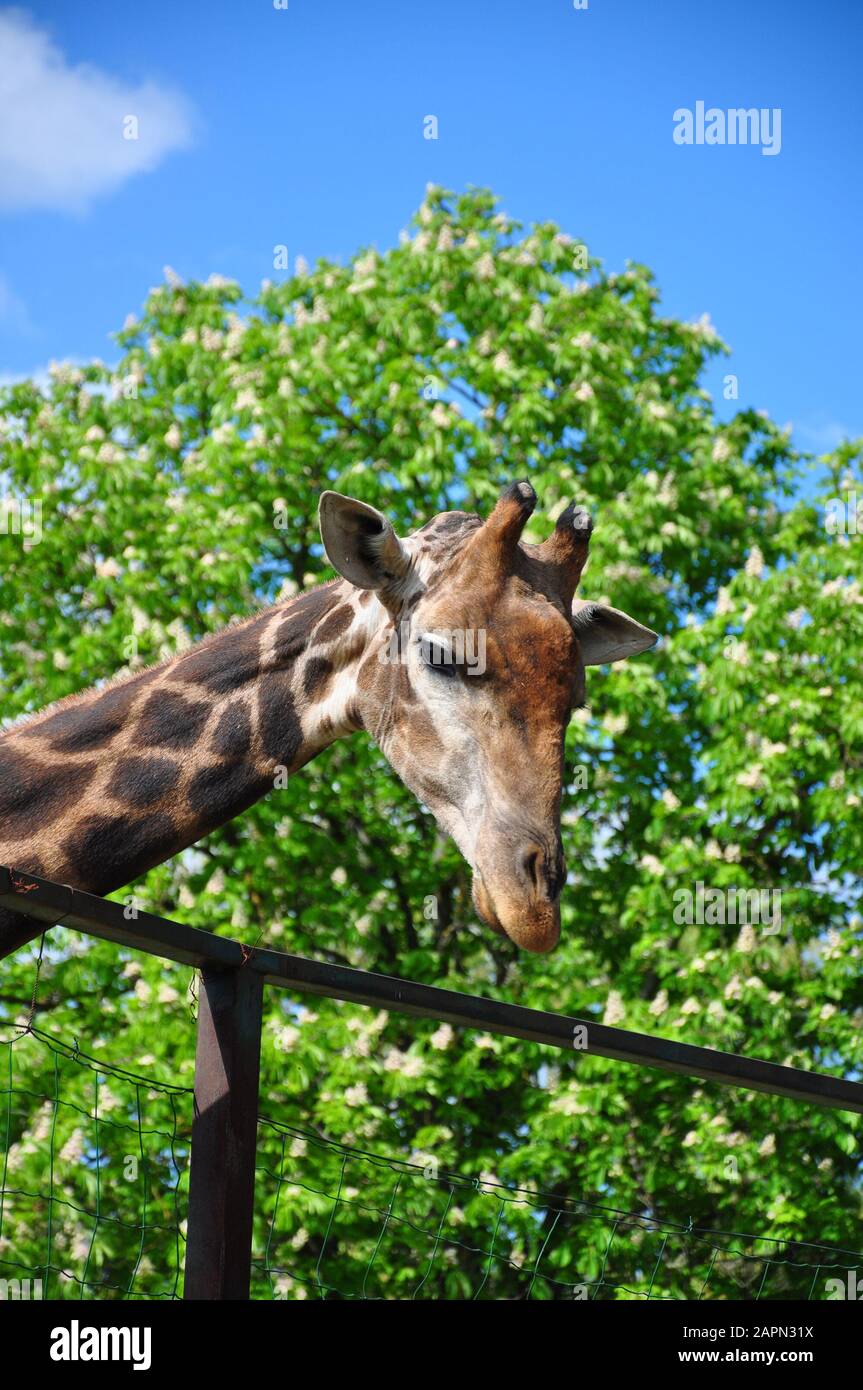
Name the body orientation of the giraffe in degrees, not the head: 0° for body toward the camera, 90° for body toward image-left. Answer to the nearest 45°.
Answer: approximately 315°
